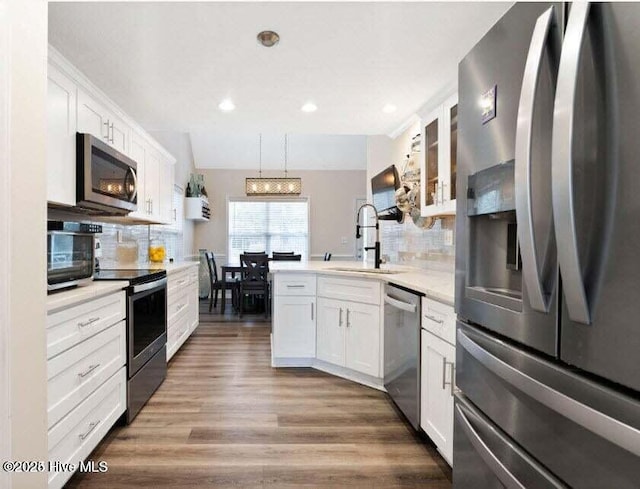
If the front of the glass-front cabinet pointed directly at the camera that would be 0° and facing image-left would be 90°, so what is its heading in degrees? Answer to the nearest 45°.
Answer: approximately 45°

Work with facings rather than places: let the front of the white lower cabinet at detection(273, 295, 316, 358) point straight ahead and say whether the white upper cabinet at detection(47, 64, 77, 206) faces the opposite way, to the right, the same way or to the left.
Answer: to the left

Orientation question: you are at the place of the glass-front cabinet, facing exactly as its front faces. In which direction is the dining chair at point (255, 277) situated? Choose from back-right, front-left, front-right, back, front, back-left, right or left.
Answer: right

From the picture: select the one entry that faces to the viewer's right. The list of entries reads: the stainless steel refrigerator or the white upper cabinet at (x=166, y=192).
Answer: the white upper cabinet

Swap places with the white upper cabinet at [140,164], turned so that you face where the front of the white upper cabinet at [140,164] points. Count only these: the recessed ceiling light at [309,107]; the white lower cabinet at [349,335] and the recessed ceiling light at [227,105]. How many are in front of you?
3

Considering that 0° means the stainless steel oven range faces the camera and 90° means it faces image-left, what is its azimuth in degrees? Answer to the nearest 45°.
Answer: approximately 315°

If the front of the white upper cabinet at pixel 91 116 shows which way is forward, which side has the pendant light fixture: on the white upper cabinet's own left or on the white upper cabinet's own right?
on the white upper cabinet's own left

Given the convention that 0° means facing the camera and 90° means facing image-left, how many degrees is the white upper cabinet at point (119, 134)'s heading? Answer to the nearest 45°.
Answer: approximately 315°

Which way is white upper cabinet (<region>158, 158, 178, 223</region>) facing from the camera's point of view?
to the viewer's right

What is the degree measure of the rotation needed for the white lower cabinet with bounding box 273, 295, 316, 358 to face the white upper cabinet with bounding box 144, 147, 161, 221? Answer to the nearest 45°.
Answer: approximately 135° to its right

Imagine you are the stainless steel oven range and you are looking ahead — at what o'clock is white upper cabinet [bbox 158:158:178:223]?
The white upper cabinet is roughly at 8 o'clock from the stainless steel oven range.
